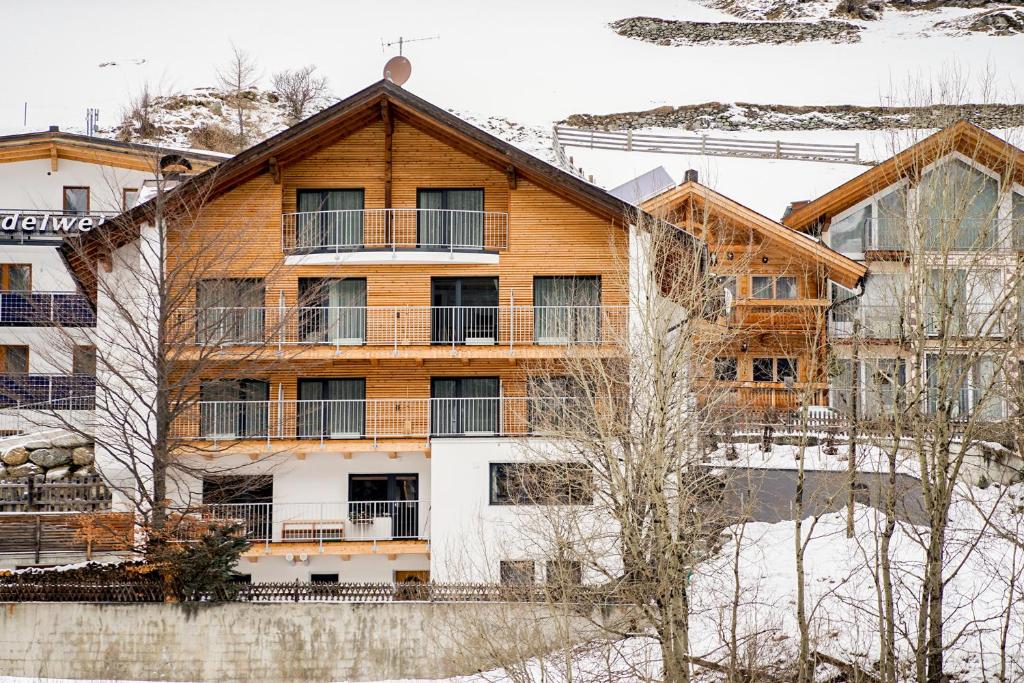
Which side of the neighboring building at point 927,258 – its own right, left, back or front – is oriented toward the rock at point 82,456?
right

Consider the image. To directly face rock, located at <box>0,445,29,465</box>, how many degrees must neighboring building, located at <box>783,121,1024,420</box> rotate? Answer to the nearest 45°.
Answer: approximately 90° to its right

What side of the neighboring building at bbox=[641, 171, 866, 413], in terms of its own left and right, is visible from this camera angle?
front

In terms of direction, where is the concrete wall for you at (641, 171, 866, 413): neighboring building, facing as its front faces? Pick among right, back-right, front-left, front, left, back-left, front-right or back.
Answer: front-right

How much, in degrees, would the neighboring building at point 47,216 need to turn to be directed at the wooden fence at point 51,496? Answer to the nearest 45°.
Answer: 0° — it already faces it

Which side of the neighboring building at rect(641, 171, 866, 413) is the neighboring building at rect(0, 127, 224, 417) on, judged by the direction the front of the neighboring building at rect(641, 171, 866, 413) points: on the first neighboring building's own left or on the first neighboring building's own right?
on the first neighboring building's own right

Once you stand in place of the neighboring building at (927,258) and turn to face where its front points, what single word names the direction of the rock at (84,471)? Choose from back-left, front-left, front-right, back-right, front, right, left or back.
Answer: right

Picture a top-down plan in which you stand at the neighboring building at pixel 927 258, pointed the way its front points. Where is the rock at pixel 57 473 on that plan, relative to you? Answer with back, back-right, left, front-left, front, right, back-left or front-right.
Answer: right

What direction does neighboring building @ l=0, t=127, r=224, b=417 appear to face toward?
toward the camera

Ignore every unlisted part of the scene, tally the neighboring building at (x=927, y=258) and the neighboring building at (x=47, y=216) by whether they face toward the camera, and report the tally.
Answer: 2

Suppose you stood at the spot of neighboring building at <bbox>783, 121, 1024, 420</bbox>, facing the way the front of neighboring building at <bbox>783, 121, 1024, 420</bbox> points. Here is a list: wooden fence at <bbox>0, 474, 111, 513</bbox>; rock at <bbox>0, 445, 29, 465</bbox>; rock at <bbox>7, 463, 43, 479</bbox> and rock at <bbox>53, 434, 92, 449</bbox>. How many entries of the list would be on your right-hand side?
4

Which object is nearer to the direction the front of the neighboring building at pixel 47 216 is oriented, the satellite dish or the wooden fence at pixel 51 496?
the wooden fence

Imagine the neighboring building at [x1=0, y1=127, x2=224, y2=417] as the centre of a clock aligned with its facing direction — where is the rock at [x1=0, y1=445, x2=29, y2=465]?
The rock is roughly at 12 o'clock from the neighboring building.

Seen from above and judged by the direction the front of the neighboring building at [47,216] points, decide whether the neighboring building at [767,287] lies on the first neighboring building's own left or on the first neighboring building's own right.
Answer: on the first neighboring building's own left

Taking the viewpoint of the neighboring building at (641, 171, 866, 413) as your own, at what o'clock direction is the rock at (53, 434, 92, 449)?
The rock is roughly at 2 o'clock from the neighboring building.

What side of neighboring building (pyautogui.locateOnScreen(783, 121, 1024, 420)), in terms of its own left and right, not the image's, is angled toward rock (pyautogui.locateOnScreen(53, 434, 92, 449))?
right

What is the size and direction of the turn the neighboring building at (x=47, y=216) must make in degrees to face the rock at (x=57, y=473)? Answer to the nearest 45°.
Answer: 0° — it already faces it
